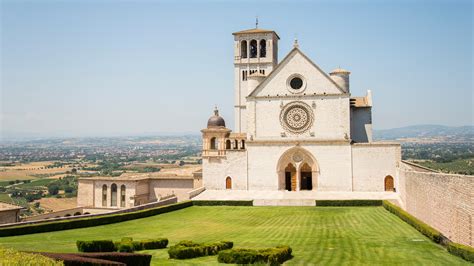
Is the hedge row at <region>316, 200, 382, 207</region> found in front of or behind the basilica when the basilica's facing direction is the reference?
in front

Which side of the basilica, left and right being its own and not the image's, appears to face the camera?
front

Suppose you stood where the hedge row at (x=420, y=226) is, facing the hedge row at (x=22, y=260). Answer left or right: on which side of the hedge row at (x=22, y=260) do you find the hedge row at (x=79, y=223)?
right

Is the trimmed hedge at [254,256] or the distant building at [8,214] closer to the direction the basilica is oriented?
the trimmed hedge

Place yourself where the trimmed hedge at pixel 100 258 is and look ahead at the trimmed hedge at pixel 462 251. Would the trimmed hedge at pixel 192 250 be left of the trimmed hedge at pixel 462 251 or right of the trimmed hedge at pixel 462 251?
left

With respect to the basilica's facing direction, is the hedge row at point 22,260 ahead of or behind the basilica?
ahead

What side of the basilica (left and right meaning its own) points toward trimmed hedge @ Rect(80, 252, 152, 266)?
front

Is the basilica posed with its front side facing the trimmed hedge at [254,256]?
yes

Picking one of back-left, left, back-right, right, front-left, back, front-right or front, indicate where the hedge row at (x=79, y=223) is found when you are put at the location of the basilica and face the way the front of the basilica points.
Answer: front-right

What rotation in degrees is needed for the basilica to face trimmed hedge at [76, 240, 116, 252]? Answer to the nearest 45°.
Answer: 0° — it already faces it

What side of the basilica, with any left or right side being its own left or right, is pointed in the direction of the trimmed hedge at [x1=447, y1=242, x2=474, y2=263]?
front

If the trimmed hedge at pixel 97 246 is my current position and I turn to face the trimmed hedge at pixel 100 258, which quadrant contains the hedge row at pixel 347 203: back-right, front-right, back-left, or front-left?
back-left
